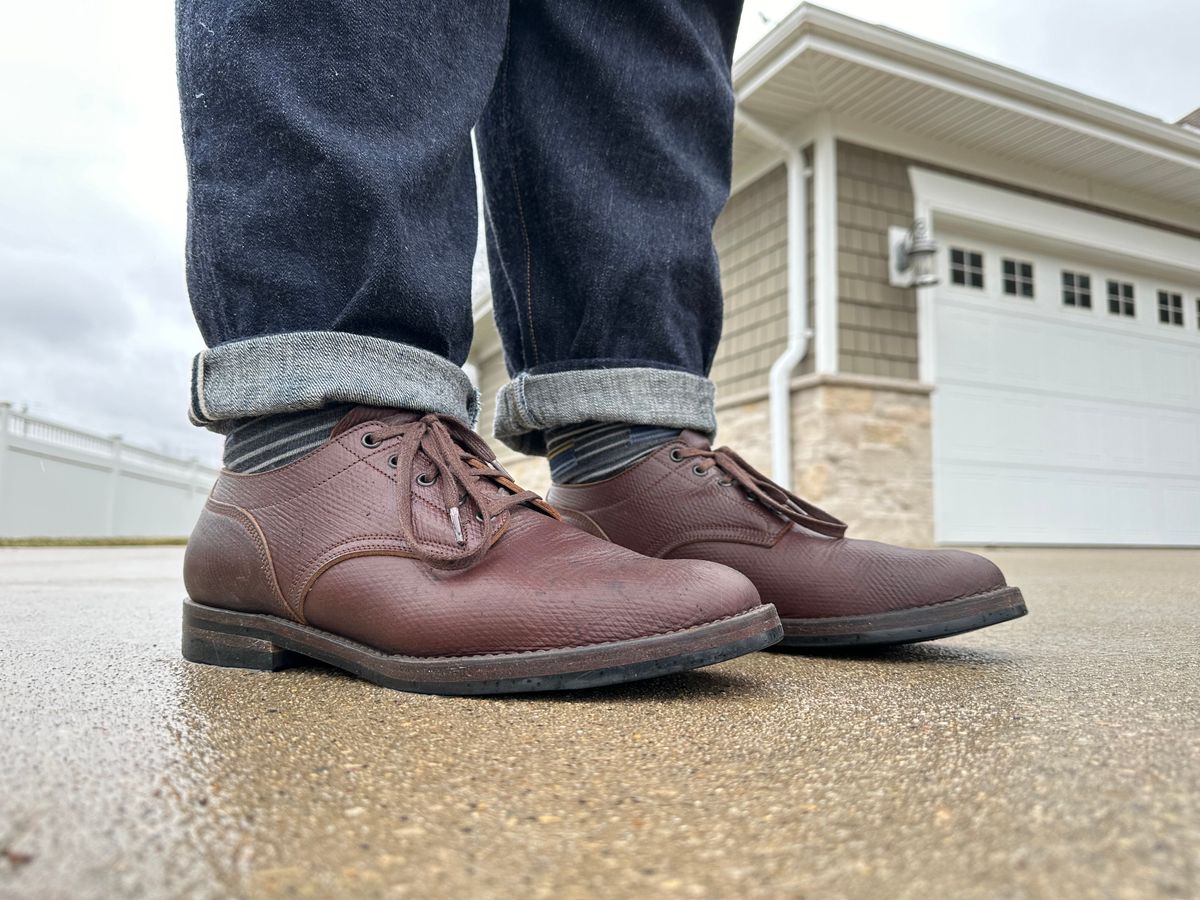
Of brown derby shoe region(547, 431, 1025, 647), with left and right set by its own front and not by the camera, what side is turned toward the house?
left

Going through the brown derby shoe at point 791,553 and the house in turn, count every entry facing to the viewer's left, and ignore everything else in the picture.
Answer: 0

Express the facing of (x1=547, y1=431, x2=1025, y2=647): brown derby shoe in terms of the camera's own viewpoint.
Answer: facing to the right of the viewer

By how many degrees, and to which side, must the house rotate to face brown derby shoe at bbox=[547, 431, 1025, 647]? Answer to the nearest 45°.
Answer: approximately 45° to its right

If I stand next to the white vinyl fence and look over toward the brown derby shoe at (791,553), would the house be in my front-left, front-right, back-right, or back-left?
front-left
